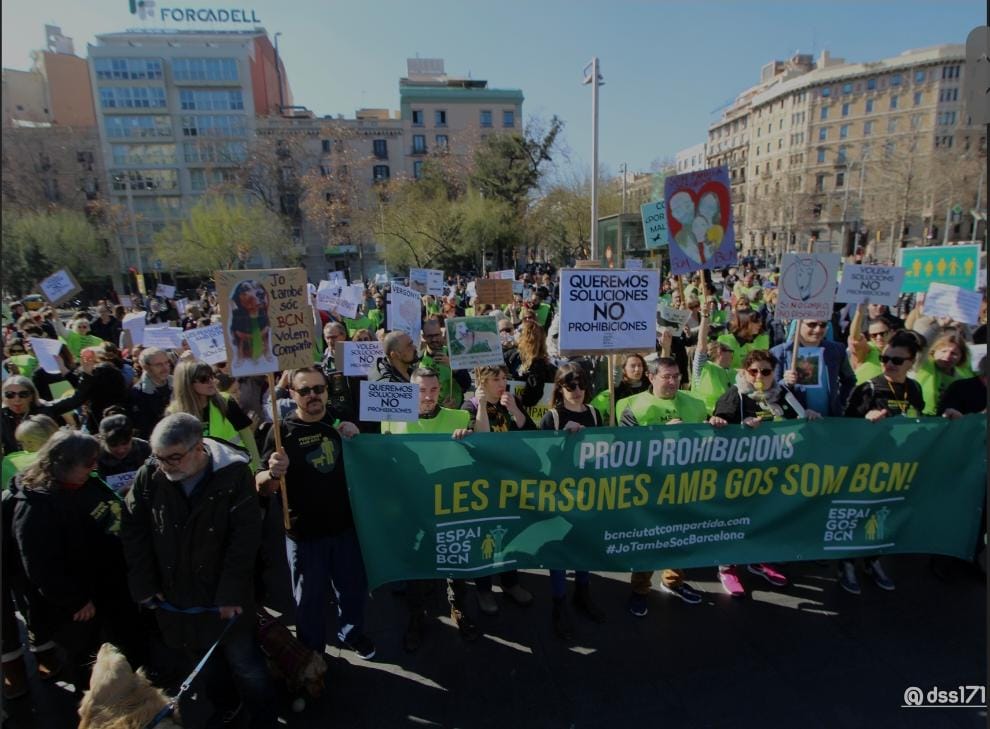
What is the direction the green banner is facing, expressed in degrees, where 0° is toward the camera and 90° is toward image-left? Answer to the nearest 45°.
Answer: approximately 0°

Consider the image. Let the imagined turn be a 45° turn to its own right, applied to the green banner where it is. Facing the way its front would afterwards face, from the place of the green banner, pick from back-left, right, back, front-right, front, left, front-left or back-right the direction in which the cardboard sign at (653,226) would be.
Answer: back-right

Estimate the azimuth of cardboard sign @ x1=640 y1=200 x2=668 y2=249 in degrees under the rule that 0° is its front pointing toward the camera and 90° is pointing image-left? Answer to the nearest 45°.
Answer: approximately 0°
